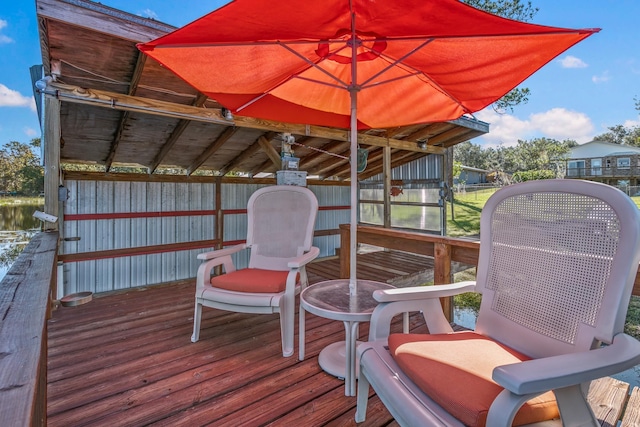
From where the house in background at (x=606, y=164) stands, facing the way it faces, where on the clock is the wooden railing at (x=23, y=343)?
The wooden railing is roughly at 12 o'clock from the house in background.

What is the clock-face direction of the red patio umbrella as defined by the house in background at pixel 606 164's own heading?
The red patio umbrella is roughly at 12 o'clock from the house in background.

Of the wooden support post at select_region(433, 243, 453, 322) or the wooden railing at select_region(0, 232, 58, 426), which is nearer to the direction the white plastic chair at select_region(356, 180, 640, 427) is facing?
the wooden railing

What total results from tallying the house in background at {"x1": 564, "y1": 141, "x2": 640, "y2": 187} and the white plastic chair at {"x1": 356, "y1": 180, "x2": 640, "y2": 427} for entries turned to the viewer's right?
0

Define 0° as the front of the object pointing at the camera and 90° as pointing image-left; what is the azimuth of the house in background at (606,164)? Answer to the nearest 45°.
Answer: approximately 0°

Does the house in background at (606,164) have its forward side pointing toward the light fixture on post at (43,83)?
yes

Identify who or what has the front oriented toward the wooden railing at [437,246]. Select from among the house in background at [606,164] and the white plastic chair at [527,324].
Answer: the house in background

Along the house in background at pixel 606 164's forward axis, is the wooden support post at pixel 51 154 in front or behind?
in front
